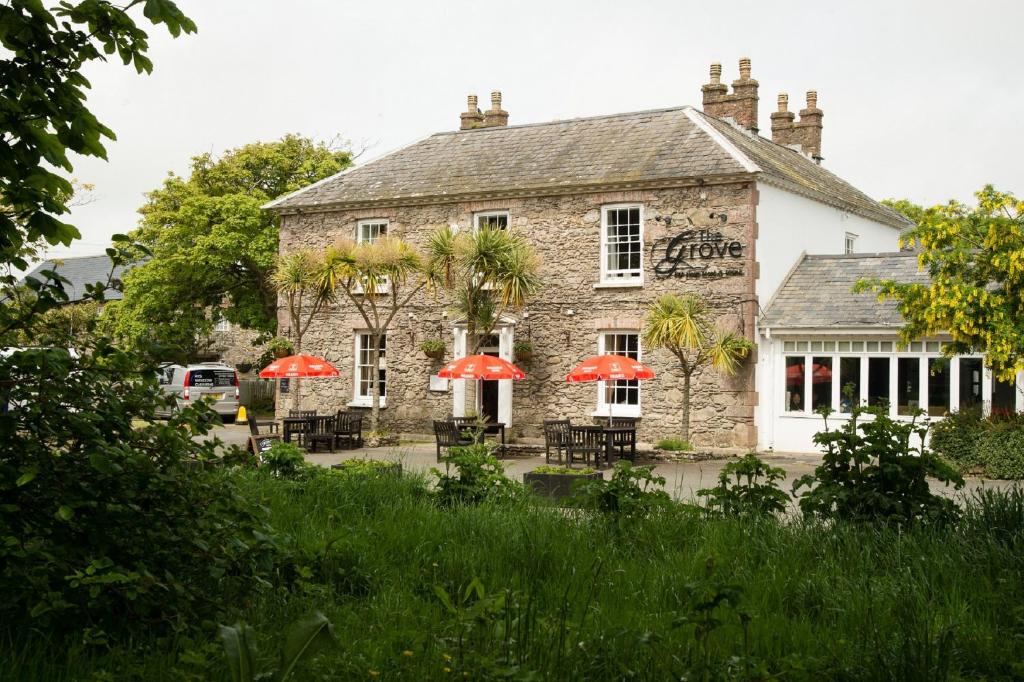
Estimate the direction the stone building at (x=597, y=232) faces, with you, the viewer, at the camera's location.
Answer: facing the viewer and to the left of the viewer

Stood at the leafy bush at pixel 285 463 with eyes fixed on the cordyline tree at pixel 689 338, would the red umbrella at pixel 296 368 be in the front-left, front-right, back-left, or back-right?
front-left

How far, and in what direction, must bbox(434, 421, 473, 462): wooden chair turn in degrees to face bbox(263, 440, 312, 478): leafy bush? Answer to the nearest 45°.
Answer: approximately 135° to its right

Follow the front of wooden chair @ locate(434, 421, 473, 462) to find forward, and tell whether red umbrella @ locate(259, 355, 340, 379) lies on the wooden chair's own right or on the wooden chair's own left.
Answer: on the wooden chair's own left

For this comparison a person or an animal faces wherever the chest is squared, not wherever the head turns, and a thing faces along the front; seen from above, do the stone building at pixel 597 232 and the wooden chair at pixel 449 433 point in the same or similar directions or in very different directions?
very different directions

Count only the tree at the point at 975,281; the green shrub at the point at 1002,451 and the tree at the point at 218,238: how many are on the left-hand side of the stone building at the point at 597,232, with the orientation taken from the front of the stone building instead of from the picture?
2

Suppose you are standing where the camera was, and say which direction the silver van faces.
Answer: facing away from the viewer and to the left of the viewer

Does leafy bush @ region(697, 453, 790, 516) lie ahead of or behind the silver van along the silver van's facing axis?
behind

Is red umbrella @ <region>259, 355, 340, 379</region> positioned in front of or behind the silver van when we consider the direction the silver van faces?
behind

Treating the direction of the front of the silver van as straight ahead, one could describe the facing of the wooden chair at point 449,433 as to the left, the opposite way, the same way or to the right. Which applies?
to the right

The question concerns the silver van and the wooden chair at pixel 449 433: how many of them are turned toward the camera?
0

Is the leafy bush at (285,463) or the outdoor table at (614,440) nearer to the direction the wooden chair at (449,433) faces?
the outdoor table

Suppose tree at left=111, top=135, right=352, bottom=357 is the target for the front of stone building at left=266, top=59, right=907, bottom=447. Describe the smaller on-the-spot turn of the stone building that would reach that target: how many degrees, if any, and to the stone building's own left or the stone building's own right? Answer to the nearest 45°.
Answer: approximately 90° to the stone building's own right

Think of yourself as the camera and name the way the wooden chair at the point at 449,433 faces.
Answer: facing away from the viewer and to the right of the viewer
